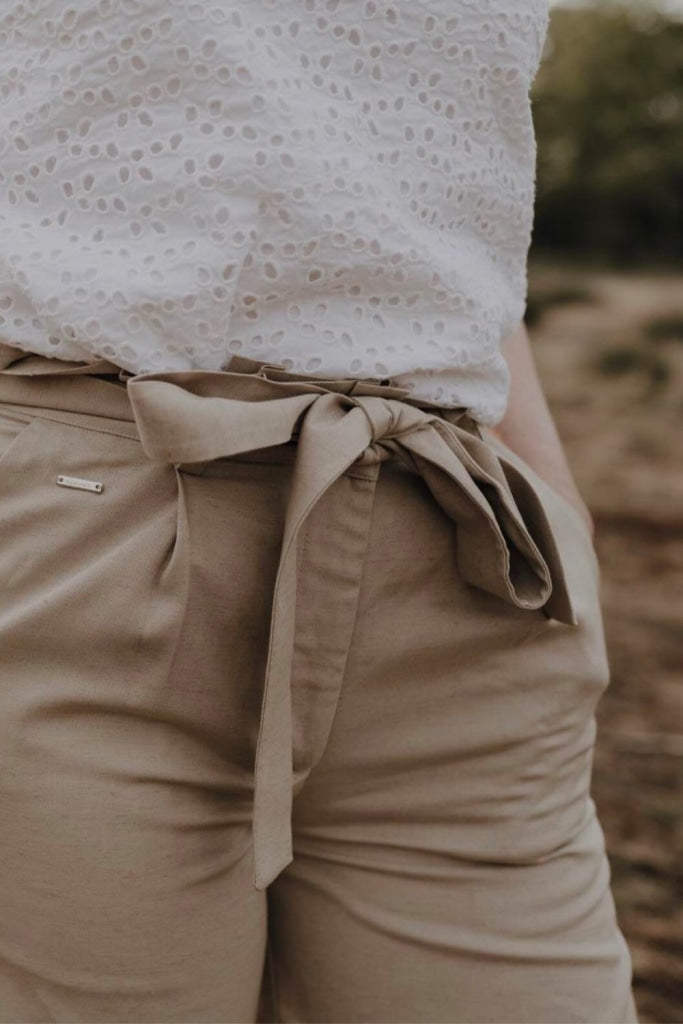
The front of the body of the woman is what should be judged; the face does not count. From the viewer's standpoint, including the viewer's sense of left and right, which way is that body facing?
facing the viewer and to the right of the viewer
